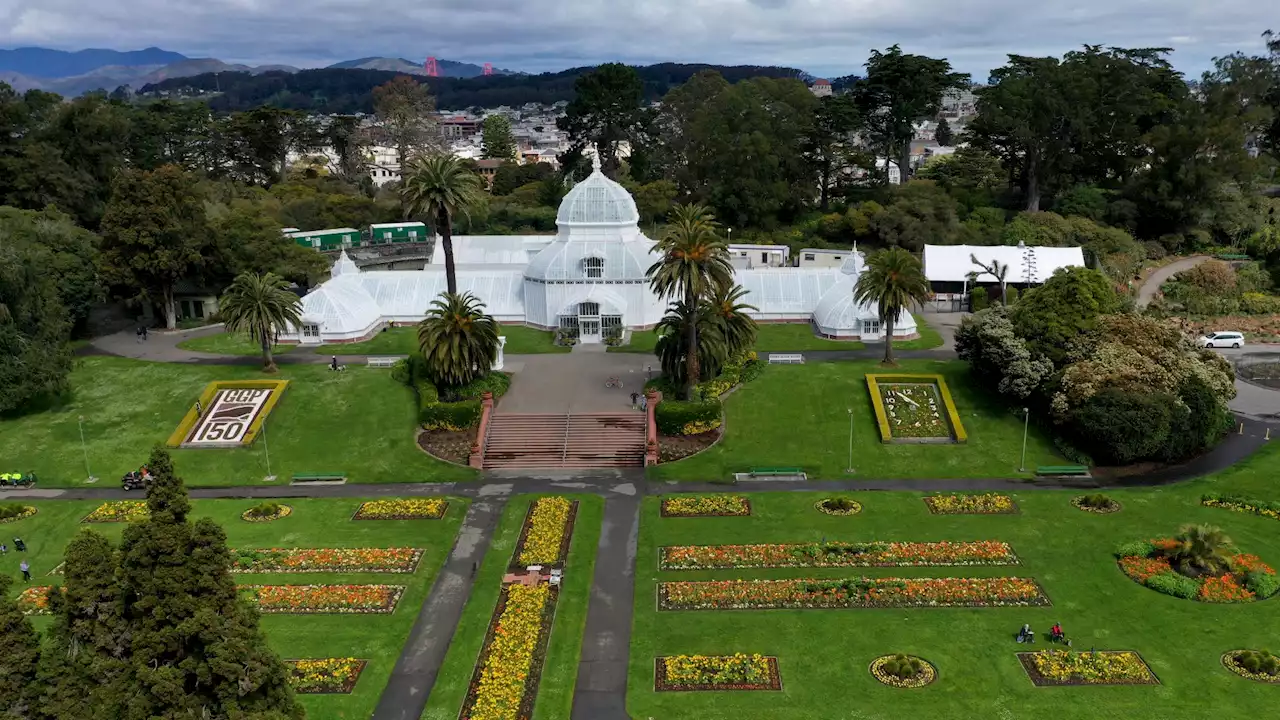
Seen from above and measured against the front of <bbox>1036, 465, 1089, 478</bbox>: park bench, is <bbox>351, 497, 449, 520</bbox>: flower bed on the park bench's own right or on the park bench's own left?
on the park bench's own right

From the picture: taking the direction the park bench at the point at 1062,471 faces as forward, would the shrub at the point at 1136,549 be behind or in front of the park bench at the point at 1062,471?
in front

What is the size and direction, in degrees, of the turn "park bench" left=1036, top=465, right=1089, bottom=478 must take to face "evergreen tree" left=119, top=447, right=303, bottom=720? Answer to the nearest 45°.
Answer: approximately 45° to its right

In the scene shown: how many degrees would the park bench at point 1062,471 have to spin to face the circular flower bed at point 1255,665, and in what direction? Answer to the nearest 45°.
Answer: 0° — it already faces it

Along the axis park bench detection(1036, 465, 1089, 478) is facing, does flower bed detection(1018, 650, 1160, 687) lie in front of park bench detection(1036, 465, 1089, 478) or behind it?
in front

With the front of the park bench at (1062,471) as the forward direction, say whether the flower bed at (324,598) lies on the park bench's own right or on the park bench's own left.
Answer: on the park bench's own right

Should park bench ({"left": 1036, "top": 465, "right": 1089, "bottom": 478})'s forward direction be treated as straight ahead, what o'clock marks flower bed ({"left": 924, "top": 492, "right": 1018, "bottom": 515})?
The flower bed is roughly at 1 o'clock from the park bench.

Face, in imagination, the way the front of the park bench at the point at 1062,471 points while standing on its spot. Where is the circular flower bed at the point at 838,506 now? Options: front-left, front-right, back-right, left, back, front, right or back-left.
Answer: front-right

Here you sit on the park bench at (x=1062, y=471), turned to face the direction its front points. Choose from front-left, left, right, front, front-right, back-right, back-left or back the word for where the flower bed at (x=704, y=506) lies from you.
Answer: front-right

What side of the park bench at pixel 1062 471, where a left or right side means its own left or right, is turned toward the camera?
front

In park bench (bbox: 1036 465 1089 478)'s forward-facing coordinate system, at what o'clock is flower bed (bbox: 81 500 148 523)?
The flower bed is roughly at 2 o'clock from the park bench.

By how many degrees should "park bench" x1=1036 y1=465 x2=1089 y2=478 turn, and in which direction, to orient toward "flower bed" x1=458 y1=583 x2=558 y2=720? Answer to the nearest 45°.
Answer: approximately 45° to its right

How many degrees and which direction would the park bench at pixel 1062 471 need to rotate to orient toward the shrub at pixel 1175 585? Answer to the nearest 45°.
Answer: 0° — it already faces it
